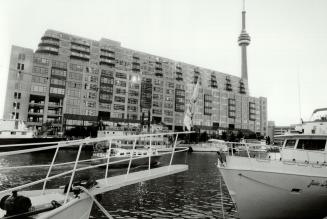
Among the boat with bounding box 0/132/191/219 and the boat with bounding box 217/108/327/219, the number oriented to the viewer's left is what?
1

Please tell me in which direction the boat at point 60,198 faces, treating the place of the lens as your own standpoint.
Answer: facing away from the viewer and to the right of the viewer

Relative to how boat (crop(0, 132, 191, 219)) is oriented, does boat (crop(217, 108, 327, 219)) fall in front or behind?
in front

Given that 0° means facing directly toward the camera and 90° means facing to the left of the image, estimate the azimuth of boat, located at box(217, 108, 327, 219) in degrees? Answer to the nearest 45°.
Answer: approximately 90°

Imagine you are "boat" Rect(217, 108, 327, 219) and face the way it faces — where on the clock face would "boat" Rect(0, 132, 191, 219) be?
"boat" Rect(0, 132, 191, 219) is roughly at 10 o'clock from "boat" Rect(217, 108, 327, 219).
